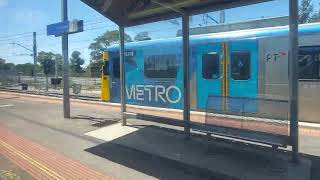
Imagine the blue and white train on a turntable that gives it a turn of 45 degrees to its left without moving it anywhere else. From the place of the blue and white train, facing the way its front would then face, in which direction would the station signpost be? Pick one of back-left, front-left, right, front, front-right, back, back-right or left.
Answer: front

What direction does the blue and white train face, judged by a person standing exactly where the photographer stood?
facing away from the viewer and to the left of the viewer

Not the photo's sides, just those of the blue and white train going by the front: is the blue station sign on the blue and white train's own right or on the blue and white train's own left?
on the blue and white train's own left
